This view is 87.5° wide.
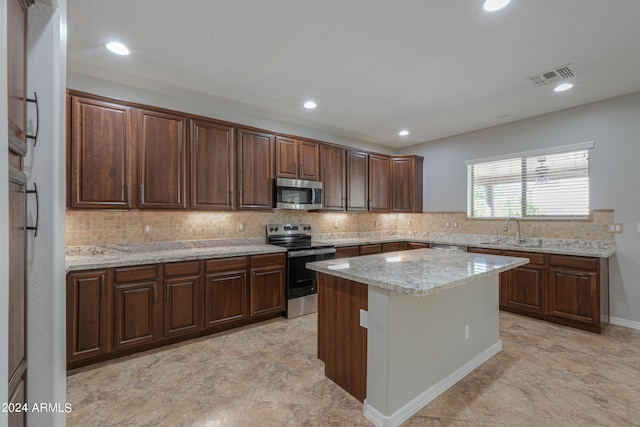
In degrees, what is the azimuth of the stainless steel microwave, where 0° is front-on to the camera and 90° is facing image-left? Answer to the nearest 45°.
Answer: approximately 315°

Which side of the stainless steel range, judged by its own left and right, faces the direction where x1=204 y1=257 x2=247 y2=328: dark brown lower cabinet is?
right

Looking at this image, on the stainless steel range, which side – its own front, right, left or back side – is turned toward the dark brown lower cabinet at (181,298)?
right

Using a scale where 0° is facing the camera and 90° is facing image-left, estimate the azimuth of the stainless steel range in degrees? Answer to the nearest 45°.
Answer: approximately 315°
